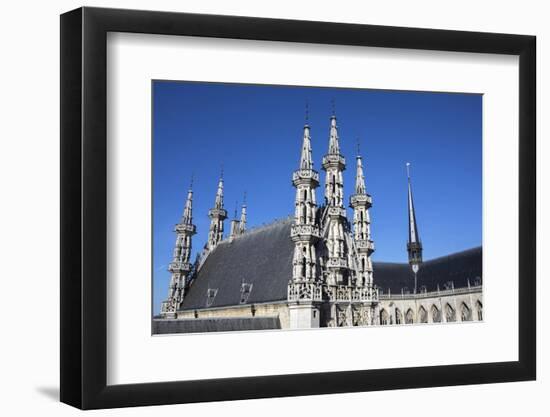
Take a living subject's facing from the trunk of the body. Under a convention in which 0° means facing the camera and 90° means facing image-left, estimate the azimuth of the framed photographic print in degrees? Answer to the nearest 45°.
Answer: approximately 315°
